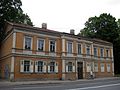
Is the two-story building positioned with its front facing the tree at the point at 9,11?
no
